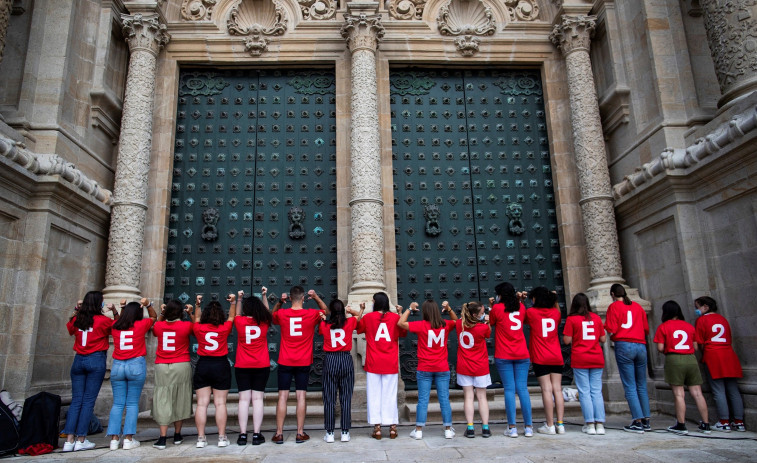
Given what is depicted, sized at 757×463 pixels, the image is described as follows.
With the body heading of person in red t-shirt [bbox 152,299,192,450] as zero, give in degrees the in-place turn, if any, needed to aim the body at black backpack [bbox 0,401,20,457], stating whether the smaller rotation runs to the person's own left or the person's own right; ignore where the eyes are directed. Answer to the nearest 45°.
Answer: approximately 90° to the person's own left

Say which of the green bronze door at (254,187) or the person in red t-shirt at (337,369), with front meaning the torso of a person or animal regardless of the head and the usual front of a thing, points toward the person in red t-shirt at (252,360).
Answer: the green bronze door

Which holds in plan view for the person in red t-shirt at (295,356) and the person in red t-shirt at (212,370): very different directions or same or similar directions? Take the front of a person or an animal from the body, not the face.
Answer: same or similar directions

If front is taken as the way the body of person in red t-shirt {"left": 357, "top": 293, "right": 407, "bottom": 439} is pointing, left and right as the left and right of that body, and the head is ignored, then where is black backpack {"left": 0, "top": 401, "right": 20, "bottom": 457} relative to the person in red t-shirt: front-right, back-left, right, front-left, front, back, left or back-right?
left

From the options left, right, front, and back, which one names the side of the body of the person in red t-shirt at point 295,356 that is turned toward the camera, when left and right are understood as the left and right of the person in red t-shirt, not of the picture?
back

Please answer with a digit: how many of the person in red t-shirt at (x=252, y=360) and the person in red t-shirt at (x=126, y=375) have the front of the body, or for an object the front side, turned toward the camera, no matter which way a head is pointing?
0

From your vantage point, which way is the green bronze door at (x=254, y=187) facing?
toward the camera

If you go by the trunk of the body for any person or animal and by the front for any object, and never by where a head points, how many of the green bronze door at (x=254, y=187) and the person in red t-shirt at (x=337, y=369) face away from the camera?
1

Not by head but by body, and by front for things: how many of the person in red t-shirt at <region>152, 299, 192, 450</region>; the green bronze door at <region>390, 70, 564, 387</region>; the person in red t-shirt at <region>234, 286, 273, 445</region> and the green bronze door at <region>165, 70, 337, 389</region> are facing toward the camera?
2

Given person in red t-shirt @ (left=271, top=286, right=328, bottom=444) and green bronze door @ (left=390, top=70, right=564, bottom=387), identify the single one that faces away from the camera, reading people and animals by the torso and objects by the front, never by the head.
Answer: the person in red t-shirt

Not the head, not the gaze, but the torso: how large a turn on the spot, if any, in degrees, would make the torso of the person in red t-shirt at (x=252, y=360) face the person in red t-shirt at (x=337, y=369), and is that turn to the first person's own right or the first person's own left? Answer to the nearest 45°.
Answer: approximately 90° to the first person's own right

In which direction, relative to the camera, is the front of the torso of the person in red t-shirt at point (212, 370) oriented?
away from the camera

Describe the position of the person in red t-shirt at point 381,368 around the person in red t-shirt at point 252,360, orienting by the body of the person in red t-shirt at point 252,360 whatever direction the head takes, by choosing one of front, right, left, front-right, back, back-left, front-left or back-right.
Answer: right

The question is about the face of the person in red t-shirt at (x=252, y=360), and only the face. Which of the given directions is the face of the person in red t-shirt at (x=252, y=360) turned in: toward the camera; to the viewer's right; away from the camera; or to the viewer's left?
away from the camera

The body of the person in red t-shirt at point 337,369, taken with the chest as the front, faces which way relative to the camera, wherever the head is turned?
away from the camera

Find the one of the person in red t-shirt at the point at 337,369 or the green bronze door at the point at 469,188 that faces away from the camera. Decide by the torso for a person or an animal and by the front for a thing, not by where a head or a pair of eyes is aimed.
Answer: the person in red t-shirt

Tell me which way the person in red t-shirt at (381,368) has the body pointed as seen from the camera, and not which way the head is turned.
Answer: away from the camera

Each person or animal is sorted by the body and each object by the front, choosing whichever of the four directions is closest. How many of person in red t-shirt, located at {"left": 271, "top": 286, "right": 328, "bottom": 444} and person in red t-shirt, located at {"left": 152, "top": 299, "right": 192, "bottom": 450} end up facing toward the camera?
0

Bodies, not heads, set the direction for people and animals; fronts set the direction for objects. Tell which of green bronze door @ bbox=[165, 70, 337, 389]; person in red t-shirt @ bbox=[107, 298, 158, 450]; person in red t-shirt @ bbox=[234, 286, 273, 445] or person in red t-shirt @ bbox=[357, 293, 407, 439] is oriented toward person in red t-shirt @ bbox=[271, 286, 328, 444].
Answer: the green bronze door

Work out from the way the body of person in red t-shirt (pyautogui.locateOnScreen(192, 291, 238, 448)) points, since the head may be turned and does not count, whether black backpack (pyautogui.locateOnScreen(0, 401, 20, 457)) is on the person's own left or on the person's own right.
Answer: on the person's own left

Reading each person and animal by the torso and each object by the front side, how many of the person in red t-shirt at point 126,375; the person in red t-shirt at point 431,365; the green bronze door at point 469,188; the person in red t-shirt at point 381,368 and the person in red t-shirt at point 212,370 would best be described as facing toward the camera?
1

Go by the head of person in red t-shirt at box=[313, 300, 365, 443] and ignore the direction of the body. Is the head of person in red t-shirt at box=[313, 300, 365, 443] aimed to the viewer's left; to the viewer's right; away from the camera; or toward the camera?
away from the camera
